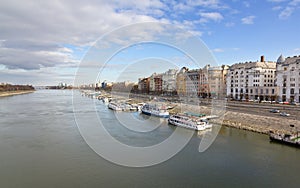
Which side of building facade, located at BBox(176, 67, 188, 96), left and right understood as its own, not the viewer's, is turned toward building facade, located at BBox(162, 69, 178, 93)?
right

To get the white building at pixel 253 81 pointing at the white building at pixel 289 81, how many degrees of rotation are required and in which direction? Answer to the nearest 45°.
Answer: approximately 90° to its left

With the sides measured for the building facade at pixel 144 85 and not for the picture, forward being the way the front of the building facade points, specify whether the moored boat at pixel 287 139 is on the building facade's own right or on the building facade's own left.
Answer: on the building facade's own left

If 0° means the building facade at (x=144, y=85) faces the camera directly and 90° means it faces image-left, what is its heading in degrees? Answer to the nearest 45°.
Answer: approximately 45°

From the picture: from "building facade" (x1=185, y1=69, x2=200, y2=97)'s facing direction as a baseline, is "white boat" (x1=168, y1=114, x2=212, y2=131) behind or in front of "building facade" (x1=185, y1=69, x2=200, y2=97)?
in front

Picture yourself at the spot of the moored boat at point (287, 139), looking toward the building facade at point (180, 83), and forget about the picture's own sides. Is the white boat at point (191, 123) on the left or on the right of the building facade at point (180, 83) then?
left

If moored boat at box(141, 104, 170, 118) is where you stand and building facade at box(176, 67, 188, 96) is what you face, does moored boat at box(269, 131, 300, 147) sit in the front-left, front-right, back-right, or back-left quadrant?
back-right

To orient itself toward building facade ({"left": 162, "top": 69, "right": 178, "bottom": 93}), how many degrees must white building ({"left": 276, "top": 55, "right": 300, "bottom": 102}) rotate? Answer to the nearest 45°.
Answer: approximately 90° to its right
